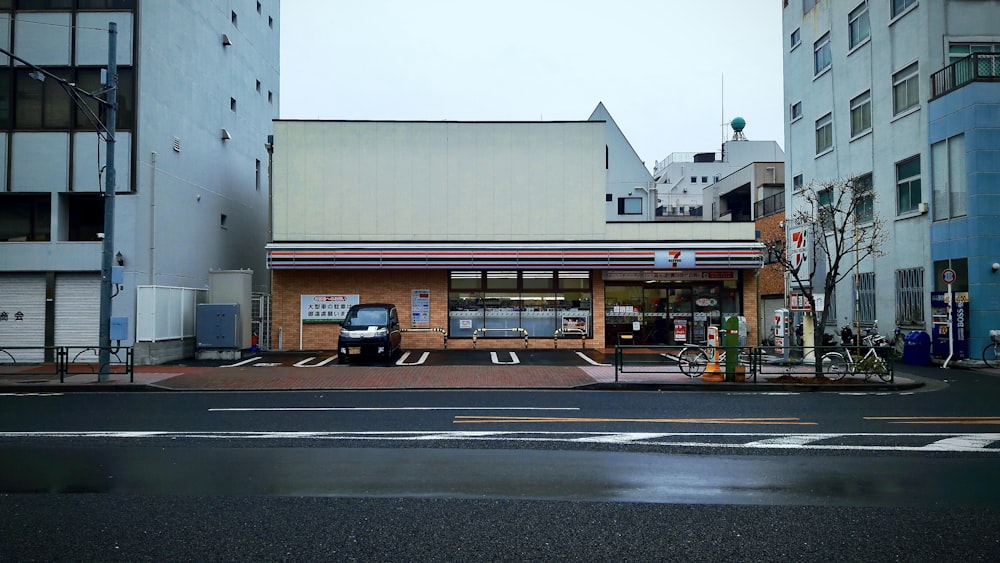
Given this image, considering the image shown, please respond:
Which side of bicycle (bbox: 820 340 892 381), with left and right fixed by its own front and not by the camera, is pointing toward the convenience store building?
back

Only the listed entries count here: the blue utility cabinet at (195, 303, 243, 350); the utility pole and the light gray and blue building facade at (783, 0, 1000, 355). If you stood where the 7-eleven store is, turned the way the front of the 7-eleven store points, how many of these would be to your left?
1

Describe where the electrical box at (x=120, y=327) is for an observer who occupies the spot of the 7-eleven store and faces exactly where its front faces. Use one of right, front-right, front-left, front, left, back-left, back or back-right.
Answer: front-right

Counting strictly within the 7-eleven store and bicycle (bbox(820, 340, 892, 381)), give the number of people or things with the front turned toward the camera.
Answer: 1

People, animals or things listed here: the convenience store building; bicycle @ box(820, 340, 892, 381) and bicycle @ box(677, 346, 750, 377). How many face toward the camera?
1

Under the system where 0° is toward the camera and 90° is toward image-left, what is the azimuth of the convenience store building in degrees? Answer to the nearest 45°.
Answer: approximately 0°

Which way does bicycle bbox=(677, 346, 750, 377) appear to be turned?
to the viewer's left

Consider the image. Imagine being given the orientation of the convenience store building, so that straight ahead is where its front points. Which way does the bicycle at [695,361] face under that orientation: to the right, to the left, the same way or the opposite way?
to the right

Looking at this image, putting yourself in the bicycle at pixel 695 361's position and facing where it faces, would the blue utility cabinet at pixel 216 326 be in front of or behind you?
in front

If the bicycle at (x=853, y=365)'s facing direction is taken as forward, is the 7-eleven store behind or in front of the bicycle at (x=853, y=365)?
behind

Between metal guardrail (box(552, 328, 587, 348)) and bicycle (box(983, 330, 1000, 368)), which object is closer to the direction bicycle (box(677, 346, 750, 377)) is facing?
the metal guardrail
